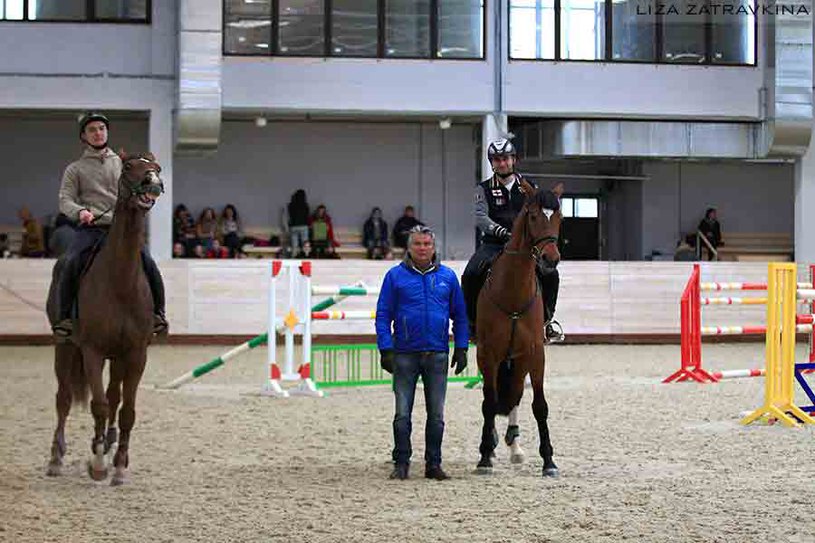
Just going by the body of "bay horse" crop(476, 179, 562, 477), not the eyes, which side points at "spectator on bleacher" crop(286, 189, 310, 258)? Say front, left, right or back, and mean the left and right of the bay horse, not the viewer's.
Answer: back

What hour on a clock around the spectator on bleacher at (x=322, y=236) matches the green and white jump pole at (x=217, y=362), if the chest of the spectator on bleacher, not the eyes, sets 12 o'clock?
The green and white jump pole is roughly at 12 o'clock from the spectator on bleacher.

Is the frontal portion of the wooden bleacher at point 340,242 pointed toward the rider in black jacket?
yes

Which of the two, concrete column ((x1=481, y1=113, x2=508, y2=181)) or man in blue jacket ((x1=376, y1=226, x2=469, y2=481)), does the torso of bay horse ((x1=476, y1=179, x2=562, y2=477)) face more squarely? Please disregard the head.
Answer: the man in blue jacket

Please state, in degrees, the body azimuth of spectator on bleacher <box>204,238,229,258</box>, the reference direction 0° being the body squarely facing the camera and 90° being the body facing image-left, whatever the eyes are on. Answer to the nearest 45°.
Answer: approximately 0°

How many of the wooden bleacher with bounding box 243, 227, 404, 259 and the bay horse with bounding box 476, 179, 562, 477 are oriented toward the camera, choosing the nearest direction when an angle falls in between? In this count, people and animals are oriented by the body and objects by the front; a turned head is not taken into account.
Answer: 2

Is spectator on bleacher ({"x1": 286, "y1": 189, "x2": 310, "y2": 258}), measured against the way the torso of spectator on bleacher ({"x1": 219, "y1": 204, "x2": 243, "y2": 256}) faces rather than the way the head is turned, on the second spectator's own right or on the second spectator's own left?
on the second spectator's own left
